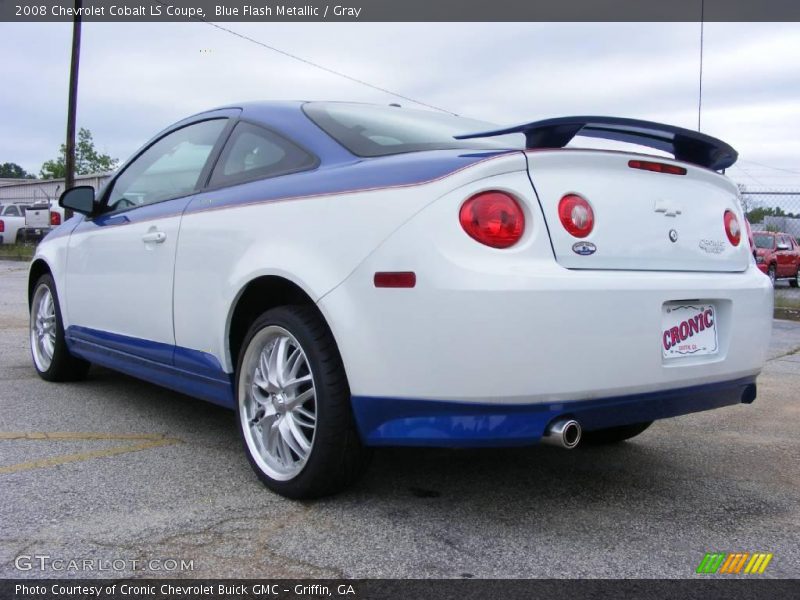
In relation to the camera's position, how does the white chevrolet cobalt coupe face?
facing away from the viewer and to the left of the viewer

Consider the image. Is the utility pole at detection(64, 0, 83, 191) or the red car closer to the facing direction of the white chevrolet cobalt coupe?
the utility pole

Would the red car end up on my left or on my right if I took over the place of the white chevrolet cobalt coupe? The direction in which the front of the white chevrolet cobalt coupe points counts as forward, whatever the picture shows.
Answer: on my right

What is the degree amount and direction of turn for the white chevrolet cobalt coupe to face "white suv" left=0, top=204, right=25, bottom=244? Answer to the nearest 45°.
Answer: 0° — it already faces it

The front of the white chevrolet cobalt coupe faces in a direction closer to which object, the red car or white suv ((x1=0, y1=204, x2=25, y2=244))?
the white suv

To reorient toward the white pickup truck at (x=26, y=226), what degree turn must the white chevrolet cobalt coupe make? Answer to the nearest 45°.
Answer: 0° — it already faces it
